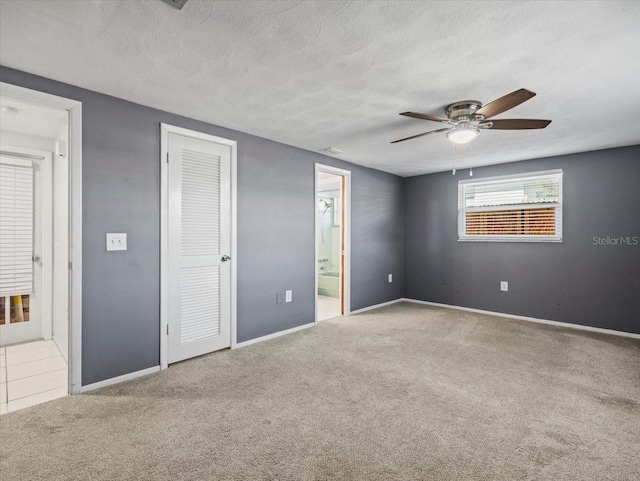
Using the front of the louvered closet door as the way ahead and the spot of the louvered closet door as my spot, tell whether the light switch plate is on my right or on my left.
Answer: on my right

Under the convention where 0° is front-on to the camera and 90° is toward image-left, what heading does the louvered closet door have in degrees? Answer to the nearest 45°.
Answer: approximately 315°

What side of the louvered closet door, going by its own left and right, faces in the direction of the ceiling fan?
front

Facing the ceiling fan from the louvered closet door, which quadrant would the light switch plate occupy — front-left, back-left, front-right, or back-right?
back-right

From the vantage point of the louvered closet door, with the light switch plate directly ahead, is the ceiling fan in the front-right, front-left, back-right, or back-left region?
back-left

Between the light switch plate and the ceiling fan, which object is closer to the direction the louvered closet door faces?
the ceiling fan
